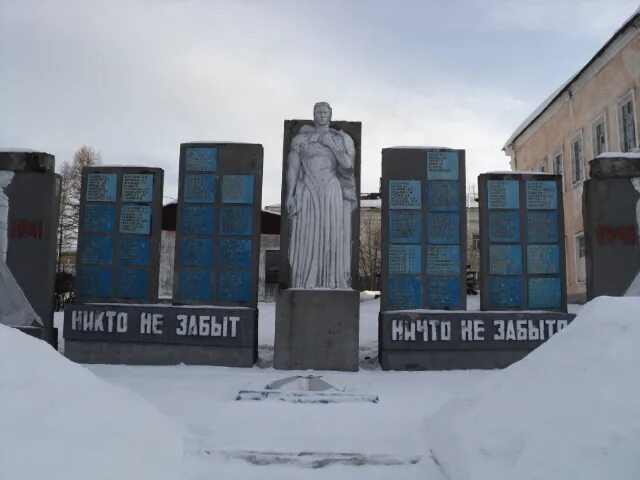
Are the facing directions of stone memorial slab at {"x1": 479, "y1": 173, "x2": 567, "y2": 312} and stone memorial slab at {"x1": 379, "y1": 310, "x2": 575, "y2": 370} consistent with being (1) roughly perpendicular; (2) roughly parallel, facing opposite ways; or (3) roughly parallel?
roughly parallel

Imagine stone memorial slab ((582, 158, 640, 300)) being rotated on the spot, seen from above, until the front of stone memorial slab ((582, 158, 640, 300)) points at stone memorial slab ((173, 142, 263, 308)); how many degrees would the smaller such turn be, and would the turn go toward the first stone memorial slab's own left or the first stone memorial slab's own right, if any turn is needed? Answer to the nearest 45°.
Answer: approximately 45° to the first stone memorial slab's own right

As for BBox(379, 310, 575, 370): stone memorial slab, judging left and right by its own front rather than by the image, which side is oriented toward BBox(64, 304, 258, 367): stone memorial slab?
right

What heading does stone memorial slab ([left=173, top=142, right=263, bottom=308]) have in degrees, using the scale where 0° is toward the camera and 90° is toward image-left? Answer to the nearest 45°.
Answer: approximately 0°

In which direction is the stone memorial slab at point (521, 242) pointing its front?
toward the camera

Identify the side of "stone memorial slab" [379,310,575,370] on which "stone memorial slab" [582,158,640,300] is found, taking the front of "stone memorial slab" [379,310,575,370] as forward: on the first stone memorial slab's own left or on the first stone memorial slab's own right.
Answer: on the first stone memorial slab's own left

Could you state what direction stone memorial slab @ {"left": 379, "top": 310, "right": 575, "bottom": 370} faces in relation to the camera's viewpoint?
facing the viewer

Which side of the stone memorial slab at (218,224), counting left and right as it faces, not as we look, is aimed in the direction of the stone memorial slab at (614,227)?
left

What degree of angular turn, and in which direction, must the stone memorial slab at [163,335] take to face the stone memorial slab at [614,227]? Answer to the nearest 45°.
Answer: approximately 90° to its left

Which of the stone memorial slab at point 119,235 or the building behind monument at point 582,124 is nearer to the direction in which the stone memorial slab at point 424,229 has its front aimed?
the stone memorial slab

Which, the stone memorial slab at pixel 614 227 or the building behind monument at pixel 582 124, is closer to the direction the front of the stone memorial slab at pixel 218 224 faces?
the stone memorial slab

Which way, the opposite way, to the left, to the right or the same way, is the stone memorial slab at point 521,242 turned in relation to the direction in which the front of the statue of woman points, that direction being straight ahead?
the same way

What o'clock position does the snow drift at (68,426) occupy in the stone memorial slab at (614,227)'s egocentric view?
The snow drift is roughly at 1 o'clock from the stone memorial slab.

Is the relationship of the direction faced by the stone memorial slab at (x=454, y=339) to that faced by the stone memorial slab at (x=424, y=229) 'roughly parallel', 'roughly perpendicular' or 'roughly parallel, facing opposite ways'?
roughly parallel

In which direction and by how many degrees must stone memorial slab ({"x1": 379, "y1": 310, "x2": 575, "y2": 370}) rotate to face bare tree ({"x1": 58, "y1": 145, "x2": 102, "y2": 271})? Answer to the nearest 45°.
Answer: approximately 135° to its right
